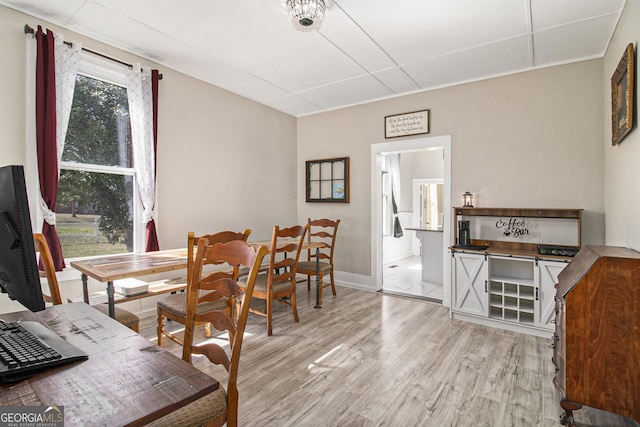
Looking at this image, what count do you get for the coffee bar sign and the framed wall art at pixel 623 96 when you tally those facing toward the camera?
1

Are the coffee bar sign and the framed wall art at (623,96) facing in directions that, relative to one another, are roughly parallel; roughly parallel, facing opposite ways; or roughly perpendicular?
roughly perpendicular

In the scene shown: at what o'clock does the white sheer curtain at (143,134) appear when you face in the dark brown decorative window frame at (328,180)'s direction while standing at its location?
The white sheer curtain is roughly at 12 o'clock from the dark brown decorative window frame.

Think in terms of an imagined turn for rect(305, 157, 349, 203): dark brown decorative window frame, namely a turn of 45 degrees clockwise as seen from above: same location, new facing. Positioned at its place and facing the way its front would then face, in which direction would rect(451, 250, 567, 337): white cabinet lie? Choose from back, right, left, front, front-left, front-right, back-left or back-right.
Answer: back-left

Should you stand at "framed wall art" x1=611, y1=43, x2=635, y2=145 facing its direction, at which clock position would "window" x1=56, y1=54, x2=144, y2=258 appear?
The window is roughly at 11 o'clock from the framed wall art.

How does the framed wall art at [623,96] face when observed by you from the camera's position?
facing to the left of the viewer

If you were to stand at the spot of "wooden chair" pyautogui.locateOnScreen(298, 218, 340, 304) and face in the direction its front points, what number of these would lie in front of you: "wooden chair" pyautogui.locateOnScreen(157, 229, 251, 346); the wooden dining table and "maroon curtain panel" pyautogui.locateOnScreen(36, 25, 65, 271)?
3
